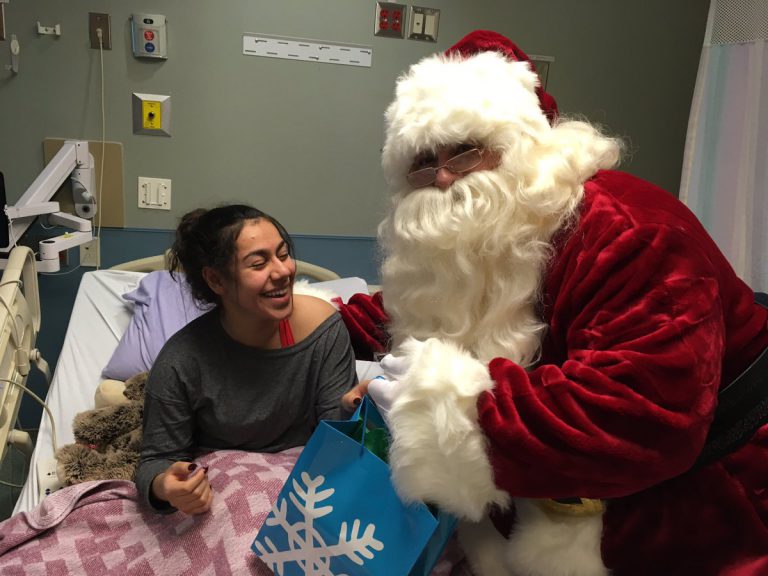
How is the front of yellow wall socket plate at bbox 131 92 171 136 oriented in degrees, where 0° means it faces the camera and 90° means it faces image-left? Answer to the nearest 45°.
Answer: approximately 0°

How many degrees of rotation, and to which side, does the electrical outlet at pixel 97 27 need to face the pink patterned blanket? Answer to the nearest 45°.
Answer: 0° — it already faces it

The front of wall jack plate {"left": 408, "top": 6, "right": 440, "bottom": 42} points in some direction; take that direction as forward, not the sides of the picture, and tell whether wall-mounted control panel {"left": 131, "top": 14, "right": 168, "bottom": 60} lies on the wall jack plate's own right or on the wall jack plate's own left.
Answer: on the wall jack plate's own right

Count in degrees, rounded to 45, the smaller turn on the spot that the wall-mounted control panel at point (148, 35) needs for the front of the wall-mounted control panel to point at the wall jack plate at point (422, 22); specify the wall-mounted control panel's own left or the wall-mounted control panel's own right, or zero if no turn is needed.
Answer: approximately 90° to the wall-mounted control panel's own left

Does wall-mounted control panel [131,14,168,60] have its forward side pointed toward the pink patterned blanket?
yes

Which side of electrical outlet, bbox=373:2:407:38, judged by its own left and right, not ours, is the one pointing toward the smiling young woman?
front

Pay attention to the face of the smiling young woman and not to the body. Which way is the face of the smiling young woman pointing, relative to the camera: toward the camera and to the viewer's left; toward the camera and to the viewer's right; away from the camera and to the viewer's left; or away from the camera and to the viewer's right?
toward the camera and to the viewer's right
